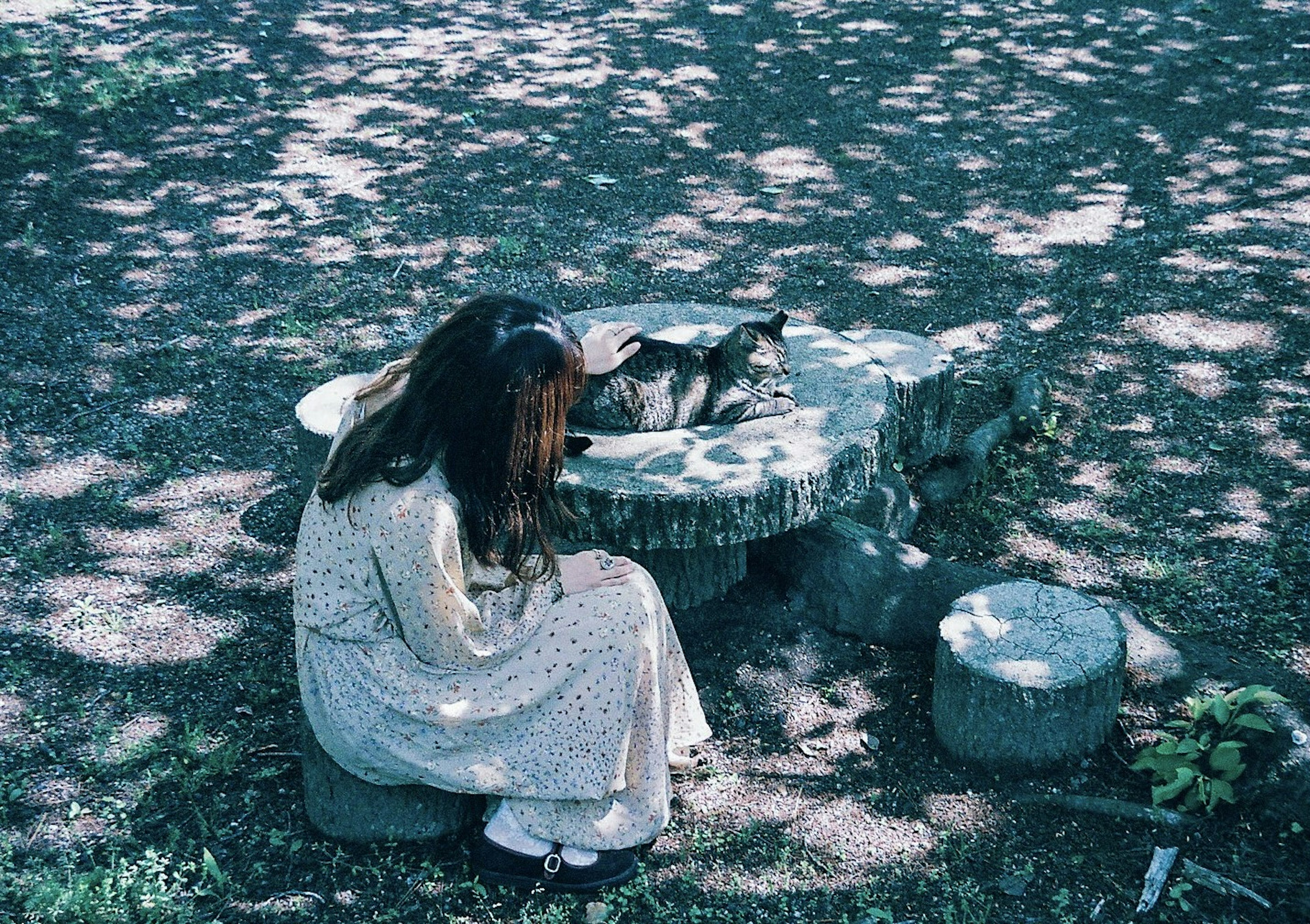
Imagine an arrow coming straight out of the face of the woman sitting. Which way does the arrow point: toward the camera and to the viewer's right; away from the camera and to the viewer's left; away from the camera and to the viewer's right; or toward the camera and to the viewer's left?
away from the camera and to the viewer's right

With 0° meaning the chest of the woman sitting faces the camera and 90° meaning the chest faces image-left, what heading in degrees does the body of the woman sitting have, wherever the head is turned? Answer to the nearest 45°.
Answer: approximately 270°

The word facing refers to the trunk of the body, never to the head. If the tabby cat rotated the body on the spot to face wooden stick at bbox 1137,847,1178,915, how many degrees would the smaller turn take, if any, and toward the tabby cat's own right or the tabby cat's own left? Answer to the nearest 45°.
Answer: approximately 45° to the tabby cat's own right

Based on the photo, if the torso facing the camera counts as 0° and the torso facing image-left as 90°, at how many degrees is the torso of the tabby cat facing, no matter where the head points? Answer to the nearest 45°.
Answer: approximately 270°

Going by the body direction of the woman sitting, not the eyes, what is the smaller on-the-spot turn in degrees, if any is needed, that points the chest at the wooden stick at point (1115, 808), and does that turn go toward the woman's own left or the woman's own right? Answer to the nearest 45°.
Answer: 0° — they already face it

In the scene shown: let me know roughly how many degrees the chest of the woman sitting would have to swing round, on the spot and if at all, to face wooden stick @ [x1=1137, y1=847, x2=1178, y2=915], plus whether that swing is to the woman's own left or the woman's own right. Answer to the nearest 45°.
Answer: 0° — they already face it

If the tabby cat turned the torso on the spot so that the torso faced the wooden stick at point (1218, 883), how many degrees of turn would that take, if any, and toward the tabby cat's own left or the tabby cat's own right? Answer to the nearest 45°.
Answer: approximately 45° to the tabby cat's own right

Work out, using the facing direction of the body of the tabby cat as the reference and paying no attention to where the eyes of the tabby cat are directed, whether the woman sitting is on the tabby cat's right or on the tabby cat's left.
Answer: on the tabby cat's right
